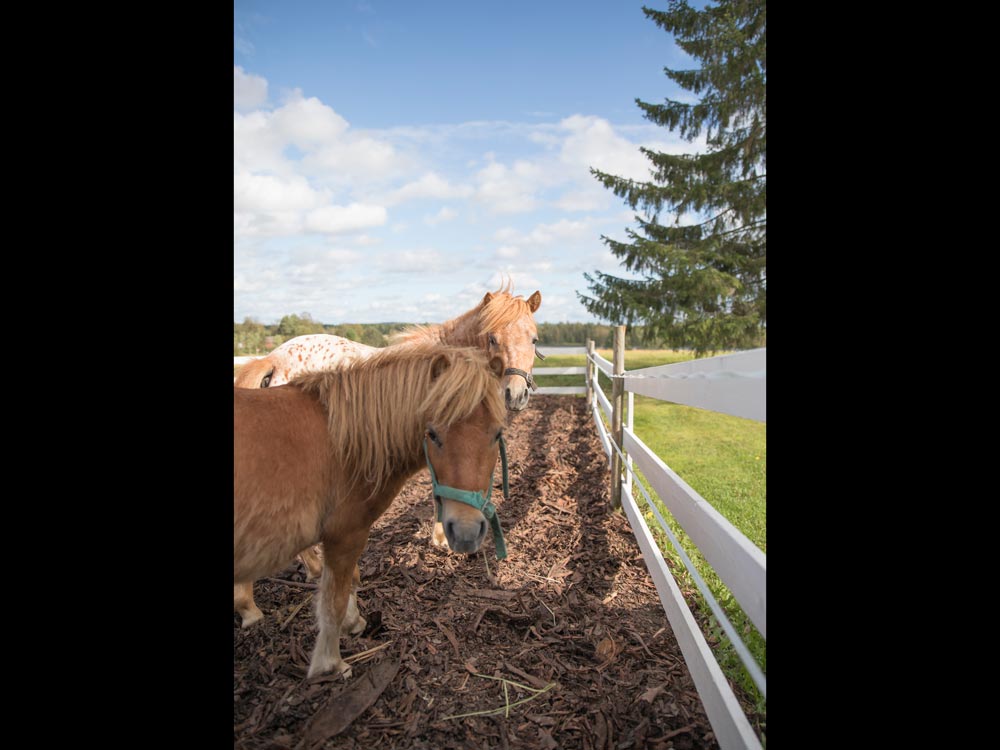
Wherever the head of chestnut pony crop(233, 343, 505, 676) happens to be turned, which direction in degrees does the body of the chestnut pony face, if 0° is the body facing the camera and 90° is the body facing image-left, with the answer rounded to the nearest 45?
approximately 270°

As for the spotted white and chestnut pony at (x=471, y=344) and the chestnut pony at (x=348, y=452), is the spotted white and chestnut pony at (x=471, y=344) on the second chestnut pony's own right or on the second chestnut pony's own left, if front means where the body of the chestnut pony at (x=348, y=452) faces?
on the second chestnut pony's own left

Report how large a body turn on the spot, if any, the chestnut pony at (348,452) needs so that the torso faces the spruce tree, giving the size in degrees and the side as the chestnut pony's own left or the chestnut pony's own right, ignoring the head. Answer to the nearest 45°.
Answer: approximately 45° to the chestnut pony's own left
